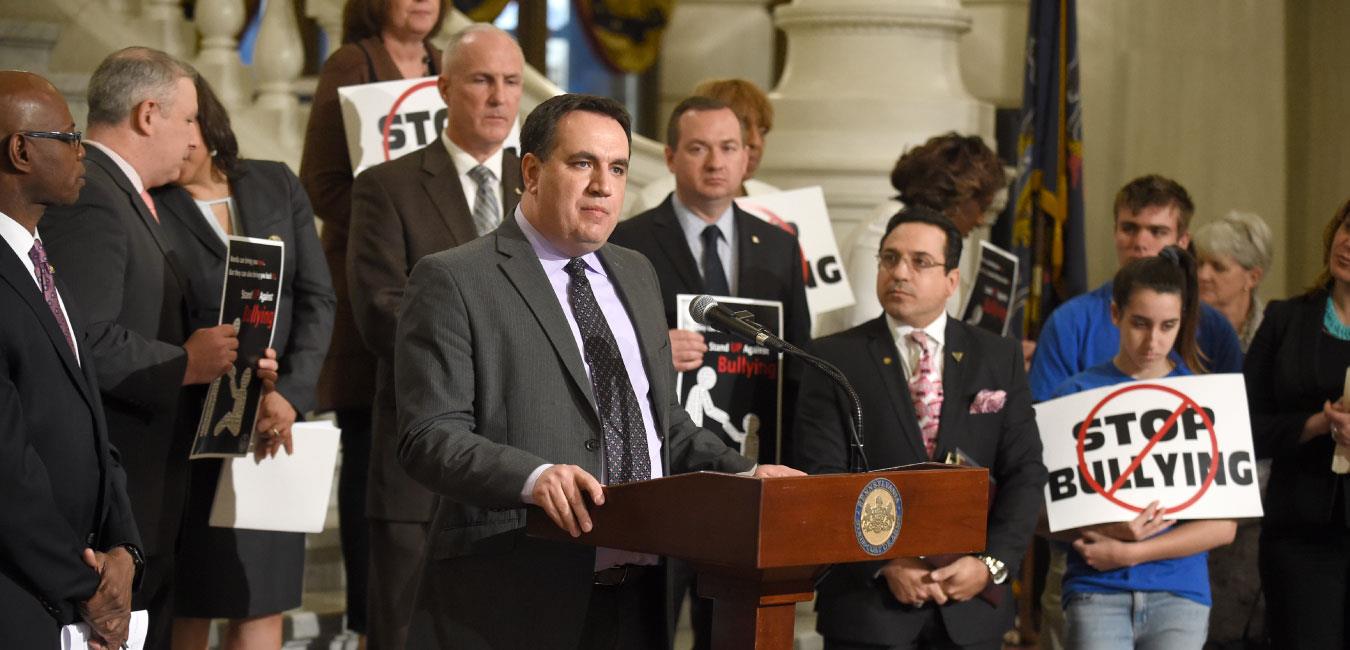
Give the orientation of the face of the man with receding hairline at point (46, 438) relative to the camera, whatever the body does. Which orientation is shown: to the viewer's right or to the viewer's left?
to the viewer's right

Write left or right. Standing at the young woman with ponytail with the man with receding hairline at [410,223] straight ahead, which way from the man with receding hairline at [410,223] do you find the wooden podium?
left

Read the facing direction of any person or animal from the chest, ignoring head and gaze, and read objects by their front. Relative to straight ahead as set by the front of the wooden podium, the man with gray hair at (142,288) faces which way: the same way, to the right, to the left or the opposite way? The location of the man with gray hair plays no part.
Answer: to the left

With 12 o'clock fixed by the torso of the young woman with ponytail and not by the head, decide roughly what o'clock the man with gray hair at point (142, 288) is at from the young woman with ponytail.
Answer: The man with gray hair is roughly at 2 o'clock from the young woman with ponytail.

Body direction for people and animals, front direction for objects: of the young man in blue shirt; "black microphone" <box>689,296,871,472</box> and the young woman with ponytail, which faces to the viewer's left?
the black microphone

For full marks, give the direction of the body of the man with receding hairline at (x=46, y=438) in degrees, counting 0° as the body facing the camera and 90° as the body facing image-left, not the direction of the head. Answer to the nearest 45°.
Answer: approximately 315°

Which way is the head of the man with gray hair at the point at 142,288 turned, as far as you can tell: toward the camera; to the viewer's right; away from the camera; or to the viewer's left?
to the viewer's right

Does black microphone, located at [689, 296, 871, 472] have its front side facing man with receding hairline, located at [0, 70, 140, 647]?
yes

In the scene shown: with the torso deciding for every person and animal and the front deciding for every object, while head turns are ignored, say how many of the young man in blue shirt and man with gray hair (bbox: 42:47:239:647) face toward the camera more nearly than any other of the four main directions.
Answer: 1
